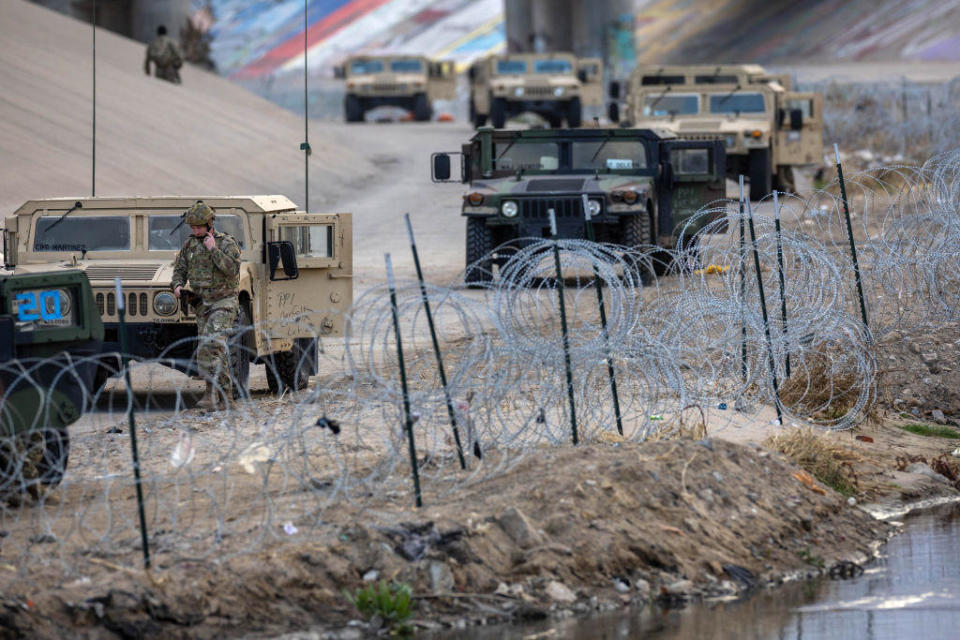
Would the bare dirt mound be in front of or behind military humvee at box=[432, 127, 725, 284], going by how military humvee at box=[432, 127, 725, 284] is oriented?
in front

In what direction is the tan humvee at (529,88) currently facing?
toward the camera

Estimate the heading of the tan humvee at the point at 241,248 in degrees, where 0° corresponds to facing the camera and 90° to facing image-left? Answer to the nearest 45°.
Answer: approximately 45°

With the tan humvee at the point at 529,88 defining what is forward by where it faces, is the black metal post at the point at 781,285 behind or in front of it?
in front

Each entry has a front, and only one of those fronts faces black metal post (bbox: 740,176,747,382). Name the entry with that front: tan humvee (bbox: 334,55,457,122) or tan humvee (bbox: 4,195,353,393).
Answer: tan humvee (bbox: 334,55,457,122)

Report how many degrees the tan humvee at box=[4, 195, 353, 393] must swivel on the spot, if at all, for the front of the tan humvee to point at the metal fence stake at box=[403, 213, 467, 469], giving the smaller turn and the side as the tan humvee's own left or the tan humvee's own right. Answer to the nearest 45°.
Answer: approximately 45° to the tan humvee's own left

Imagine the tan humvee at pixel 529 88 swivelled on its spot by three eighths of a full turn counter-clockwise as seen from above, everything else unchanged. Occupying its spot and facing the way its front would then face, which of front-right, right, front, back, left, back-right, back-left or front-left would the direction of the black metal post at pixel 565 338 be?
back-right

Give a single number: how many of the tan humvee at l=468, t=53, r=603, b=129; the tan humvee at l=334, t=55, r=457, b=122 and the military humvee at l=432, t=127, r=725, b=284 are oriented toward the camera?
3

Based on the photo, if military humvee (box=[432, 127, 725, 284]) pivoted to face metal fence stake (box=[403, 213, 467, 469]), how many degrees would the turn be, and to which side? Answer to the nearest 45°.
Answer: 0° — it already faces it

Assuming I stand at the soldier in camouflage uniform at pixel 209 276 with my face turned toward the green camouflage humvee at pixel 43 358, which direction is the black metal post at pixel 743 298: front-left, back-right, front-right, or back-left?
back-left

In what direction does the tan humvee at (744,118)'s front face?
toward the camera

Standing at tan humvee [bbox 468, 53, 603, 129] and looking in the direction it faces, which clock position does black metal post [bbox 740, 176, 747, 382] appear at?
The black metal post is roughly at 12 o'clock from the tan humvee.

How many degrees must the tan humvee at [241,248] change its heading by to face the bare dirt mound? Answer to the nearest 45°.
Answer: approximately 45° to its left

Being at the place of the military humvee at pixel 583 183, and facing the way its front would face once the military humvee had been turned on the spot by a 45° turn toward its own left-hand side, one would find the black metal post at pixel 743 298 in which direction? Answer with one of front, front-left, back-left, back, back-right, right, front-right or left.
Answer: front-right

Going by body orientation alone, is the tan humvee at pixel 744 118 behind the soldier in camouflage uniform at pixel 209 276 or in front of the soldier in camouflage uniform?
behind
